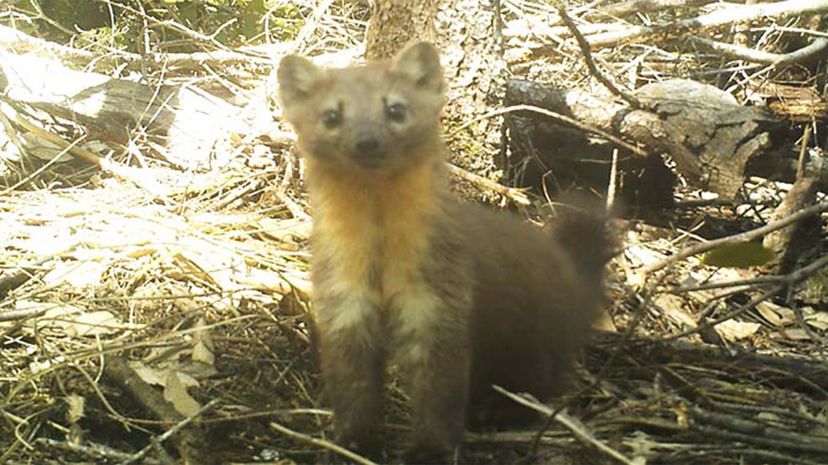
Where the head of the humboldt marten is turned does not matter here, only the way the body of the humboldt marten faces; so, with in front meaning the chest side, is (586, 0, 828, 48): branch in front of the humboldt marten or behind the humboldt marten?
behind

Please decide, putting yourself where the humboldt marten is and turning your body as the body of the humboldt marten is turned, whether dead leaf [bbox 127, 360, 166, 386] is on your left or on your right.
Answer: on your right

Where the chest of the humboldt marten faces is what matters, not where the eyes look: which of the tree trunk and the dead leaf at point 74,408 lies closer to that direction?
the dead leaf

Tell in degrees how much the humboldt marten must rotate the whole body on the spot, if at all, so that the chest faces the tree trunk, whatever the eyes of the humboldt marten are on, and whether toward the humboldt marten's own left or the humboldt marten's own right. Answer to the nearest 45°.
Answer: approximately 135° to the humboldt marten's own right

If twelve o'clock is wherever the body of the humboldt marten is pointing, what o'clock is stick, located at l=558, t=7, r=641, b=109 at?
The stick is roughly at 5 o'clock from the humboldt marten.

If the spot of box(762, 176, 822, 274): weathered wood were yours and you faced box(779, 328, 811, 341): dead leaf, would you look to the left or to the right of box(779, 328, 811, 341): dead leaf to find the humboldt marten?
right

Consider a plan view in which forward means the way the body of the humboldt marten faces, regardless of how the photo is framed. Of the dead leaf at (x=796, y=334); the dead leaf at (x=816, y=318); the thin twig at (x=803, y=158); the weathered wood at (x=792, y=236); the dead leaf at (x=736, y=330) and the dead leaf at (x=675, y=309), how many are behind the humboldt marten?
6

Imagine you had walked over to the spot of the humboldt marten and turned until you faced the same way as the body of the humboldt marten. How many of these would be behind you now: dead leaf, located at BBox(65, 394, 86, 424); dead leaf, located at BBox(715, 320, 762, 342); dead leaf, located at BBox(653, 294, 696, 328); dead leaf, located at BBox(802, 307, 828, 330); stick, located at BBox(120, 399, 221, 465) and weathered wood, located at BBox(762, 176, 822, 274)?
4

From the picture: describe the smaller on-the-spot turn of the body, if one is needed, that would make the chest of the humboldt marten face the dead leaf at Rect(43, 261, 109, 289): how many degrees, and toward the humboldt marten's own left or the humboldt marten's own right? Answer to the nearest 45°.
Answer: approximately 90° to the humboldt marten's own right

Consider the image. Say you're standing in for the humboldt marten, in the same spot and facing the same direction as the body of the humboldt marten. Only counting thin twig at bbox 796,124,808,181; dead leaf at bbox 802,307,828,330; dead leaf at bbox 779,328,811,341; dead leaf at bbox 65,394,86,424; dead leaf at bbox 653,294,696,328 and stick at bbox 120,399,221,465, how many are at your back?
4

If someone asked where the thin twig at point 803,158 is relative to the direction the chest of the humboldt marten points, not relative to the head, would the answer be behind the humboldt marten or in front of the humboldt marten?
behind

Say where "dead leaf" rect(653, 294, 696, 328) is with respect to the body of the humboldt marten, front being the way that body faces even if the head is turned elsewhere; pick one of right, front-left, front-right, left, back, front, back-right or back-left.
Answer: back

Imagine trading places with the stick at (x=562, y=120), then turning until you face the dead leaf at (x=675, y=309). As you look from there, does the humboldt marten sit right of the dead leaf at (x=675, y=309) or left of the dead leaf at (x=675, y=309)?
right

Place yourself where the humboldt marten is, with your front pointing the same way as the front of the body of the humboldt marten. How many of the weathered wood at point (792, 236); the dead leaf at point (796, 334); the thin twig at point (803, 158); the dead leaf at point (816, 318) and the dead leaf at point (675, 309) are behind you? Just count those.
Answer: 5

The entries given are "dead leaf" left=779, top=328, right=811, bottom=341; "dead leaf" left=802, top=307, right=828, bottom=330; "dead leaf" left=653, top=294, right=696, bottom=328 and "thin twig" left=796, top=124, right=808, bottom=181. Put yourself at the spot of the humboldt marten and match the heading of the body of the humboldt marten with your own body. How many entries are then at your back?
4

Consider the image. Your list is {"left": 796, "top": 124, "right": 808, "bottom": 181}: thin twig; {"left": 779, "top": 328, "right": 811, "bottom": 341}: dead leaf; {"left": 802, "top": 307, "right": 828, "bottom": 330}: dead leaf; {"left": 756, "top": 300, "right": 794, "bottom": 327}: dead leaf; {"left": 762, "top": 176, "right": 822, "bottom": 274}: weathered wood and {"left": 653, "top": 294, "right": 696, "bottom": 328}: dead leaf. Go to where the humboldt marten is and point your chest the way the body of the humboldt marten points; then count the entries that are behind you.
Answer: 6

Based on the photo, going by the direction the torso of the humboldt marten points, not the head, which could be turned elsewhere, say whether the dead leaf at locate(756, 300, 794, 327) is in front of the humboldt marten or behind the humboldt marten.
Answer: behind

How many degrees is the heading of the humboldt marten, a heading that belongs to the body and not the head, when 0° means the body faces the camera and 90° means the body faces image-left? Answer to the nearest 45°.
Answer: approximately 45°
